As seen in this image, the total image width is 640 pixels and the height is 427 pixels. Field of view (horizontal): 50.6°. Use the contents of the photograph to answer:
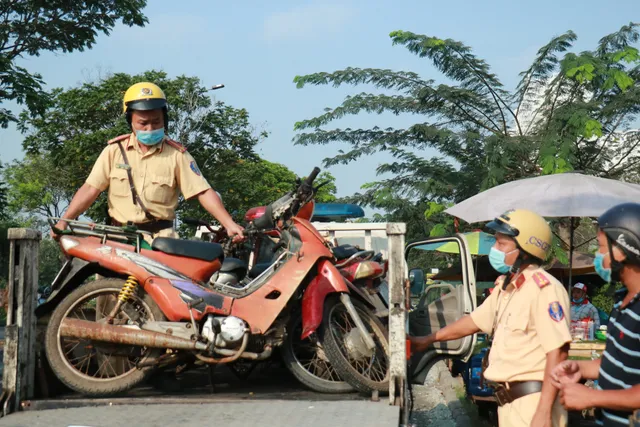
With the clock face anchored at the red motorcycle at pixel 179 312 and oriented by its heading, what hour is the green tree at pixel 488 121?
The green tree is roughly at 10 o'clock from the red motorcycle.

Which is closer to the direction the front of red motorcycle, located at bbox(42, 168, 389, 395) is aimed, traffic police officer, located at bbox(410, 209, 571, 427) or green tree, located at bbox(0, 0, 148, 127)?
the traffic police officer

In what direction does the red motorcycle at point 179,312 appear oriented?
to the viewer's right

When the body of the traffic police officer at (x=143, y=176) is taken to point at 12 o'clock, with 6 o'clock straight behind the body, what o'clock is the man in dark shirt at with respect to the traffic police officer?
The man in dark shirt is roughly at 11 o'clock from the traffic police officer.

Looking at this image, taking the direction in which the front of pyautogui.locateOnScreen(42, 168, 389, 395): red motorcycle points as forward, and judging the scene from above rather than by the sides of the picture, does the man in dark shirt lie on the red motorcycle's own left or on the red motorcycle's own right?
on the red motorcycle's own right

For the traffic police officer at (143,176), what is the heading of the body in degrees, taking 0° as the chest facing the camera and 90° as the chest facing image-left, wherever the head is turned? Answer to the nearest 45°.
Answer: approximately 0°

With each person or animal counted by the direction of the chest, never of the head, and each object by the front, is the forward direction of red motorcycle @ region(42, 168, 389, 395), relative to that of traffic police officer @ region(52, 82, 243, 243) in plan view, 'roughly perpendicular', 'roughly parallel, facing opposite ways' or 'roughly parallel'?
roughly perpendicular

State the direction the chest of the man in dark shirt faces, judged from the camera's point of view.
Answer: to the viewer's left
